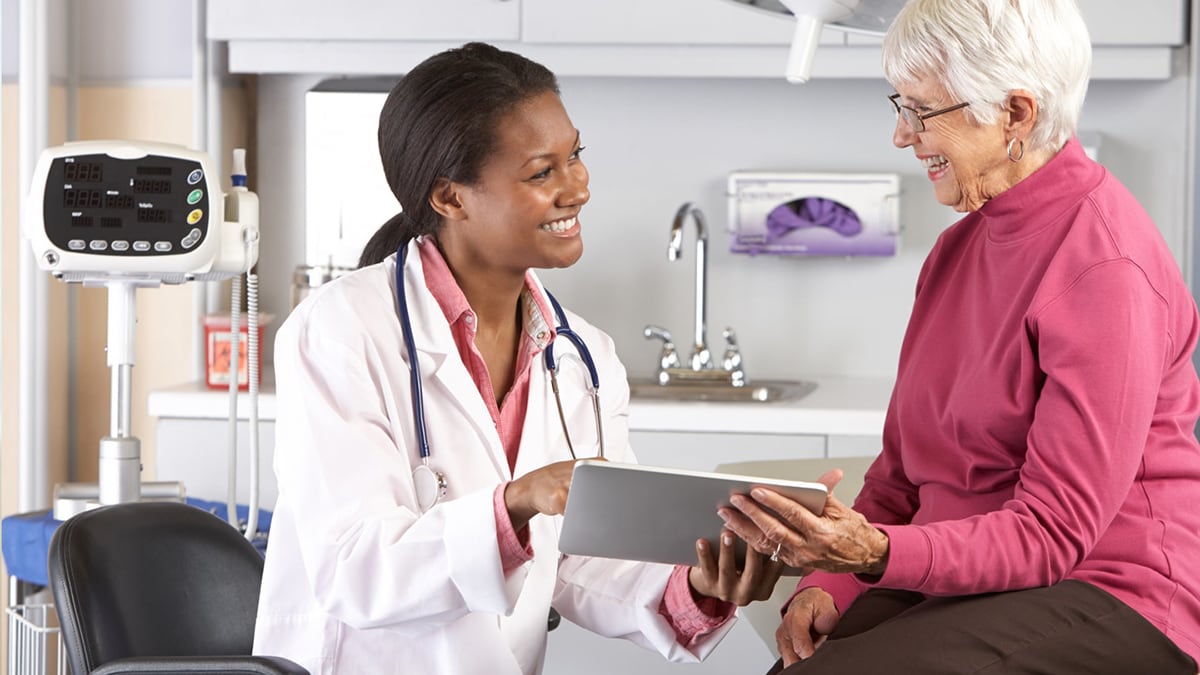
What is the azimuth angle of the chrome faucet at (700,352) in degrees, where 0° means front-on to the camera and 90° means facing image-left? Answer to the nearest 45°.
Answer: approximately 45°

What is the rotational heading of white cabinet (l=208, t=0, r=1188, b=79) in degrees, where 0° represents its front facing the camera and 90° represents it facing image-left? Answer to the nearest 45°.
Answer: approximately 0°

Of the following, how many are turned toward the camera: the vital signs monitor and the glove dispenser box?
2

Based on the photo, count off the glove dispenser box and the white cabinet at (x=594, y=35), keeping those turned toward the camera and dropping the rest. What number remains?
2

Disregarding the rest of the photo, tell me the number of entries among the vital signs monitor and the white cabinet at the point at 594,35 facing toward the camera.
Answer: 2
